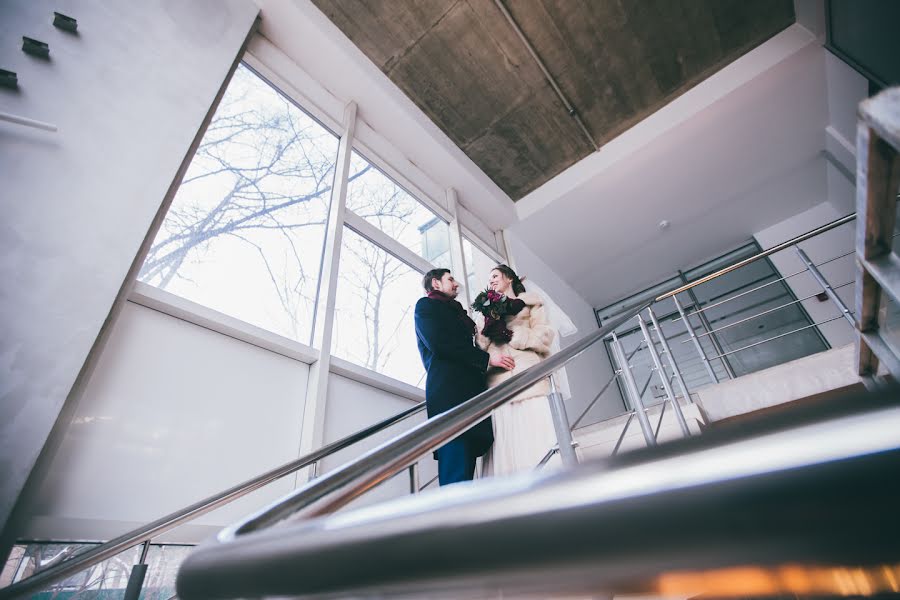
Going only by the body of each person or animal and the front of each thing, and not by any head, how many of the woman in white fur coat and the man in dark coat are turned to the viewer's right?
1

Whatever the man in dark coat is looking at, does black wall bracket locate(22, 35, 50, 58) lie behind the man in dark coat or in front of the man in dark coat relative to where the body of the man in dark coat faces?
behind

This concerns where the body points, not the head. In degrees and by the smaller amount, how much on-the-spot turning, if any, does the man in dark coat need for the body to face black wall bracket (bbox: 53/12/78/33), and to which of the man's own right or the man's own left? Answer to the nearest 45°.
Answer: approximately 135° to the man's own right

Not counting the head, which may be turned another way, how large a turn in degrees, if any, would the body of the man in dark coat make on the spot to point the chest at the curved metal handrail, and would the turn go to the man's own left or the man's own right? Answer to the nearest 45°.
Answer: approximately 90° to the man's own right

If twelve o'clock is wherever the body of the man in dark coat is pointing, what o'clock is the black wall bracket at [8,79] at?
The black wall bracket is roughly at 5 o'clock from the man in dark coat.

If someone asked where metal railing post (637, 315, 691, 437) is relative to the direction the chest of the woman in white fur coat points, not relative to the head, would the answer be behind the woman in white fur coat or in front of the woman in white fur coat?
behind

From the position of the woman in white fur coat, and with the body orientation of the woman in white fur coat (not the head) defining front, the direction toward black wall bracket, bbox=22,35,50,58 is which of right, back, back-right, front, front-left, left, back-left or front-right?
front-left

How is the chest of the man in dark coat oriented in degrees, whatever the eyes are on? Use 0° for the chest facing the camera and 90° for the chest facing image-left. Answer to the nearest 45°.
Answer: approximately 270°

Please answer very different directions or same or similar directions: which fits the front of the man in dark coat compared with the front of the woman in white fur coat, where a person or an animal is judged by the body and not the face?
very different directions

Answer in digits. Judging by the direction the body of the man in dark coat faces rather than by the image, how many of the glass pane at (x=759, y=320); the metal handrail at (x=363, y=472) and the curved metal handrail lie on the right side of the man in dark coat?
2

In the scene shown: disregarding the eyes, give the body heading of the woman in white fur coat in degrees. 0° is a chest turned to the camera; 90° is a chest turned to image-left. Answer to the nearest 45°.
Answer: approximately 90°

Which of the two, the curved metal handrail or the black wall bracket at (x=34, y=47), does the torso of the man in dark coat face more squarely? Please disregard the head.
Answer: the curved metal handrail

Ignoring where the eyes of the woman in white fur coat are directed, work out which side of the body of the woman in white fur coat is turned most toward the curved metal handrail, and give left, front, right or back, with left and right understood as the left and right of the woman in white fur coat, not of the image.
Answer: left

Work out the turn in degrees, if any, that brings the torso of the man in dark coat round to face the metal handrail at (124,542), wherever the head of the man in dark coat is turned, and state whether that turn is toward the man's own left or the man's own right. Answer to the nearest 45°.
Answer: approximately 135° to the man's own right

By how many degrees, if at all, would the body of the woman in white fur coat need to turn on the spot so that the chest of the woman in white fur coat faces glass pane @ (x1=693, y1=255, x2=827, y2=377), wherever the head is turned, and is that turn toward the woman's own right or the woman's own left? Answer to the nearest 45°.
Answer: approximately 135° to the woman's own right

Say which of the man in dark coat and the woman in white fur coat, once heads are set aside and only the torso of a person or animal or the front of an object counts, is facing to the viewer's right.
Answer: the man in dark coat

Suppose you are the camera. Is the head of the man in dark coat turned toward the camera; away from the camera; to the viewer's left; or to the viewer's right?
to the viewer's right
